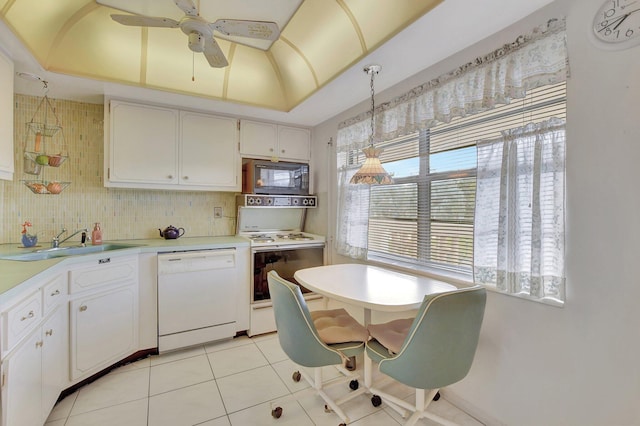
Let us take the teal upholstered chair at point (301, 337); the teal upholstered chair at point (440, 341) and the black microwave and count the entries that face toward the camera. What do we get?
1

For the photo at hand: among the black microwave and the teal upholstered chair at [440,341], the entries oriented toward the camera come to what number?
1

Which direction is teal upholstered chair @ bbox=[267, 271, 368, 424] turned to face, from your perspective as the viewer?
facing away from the viewer and to the right of the viewer

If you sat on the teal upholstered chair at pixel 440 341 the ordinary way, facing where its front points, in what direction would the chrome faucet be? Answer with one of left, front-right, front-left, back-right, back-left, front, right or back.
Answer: front-left

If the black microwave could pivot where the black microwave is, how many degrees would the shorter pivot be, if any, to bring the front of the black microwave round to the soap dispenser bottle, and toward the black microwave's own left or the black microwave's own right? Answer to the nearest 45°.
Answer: approximately 90° to the black microwave's own right

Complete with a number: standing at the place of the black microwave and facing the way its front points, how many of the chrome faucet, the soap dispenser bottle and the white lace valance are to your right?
2

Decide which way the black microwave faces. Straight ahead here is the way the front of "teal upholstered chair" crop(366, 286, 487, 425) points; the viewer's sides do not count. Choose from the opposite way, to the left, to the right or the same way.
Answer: the opposite way

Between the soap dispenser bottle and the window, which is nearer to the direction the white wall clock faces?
the soap dispenser bottle

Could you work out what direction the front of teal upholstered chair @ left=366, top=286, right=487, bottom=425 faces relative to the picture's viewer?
facing away from the viewer and to the left of the viewer

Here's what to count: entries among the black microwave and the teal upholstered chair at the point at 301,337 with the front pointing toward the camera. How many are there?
1

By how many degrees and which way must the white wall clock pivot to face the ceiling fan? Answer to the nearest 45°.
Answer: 0° — it already faces it

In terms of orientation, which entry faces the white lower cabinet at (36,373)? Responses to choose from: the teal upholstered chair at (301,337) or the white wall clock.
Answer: the white wall clock

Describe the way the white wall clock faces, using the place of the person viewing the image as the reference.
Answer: facing the viewer and to the left of the viewer

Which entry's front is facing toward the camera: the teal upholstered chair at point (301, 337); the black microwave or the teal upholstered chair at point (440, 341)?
the black microwave

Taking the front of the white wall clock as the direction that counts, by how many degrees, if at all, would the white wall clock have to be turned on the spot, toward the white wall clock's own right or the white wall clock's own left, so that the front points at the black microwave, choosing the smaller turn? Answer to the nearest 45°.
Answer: approximately 45° to the white wall clock's own right

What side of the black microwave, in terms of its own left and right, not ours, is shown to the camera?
front
